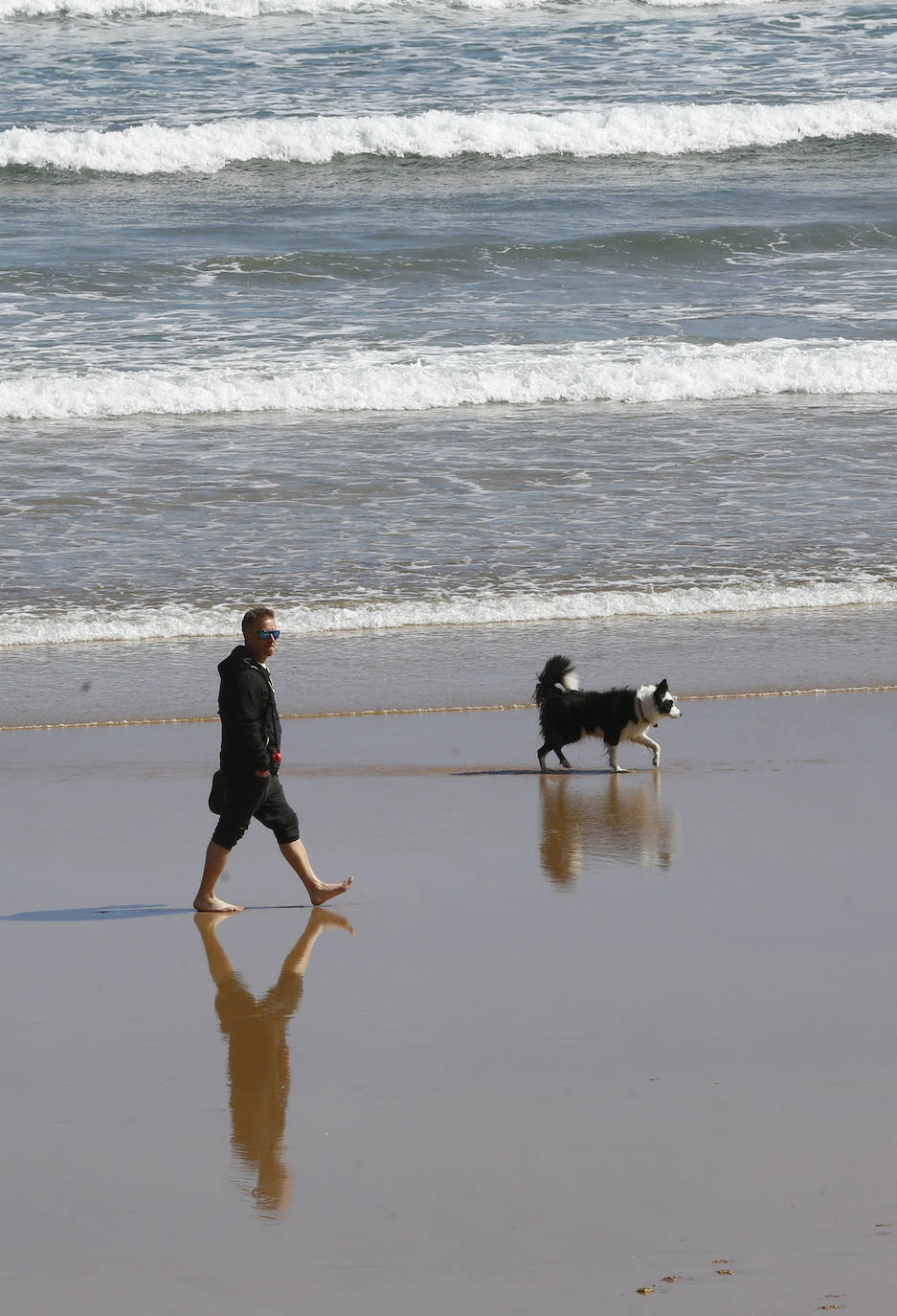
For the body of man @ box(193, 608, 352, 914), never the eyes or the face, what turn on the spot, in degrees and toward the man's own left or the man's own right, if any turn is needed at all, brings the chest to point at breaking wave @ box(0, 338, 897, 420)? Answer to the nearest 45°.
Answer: approximately 90° to the man's own left

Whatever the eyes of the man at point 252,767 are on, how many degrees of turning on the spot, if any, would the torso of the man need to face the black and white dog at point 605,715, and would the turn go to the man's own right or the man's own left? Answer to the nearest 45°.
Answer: approximately 45° to the man's own left

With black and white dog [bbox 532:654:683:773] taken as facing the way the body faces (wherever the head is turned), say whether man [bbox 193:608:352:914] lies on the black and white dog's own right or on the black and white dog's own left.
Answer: on the black and white dog's own right

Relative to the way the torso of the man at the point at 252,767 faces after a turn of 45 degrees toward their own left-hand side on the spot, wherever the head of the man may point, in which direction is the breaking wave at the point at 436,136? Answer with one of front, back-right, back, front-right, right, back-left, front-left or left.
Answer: front-left

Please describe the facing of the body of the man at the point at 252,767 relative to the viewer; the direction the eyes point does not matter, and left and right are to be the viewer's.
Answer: facing to the right of the viewer

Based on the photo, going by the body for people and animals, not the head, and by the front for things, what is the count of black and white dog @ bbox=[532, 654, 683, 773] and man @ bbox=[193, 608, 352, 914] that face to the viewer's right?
2

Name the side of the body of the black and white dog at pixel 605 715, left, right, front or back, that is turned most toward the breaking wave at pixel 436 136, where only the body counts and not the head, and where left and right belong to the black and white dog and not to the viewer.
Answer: left

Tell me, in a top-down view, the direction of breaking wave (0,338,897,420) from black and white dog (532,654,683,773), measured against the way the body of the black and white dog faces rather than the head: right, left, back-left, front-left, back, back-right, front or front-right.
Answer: left

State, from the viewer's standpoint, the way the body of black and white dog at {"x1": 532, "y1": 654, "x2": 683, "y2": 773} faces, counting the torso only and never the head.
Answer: to the viewer's right
